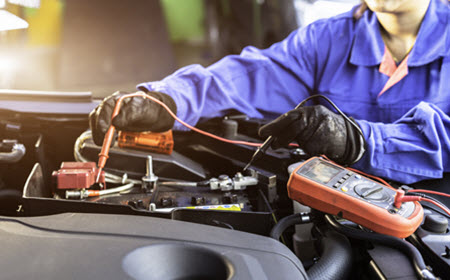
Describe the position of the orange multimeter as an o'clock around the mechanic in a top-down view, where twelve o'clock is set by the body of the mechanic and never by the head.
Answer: The orange multimeter is roughly at 11 o'clock from the mechanic.

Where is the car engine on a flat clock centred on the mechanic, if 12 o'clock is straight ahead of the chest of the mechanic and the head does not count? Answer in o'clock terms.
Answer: The car engine is roughly at 12 o'clock from the mechanic.
